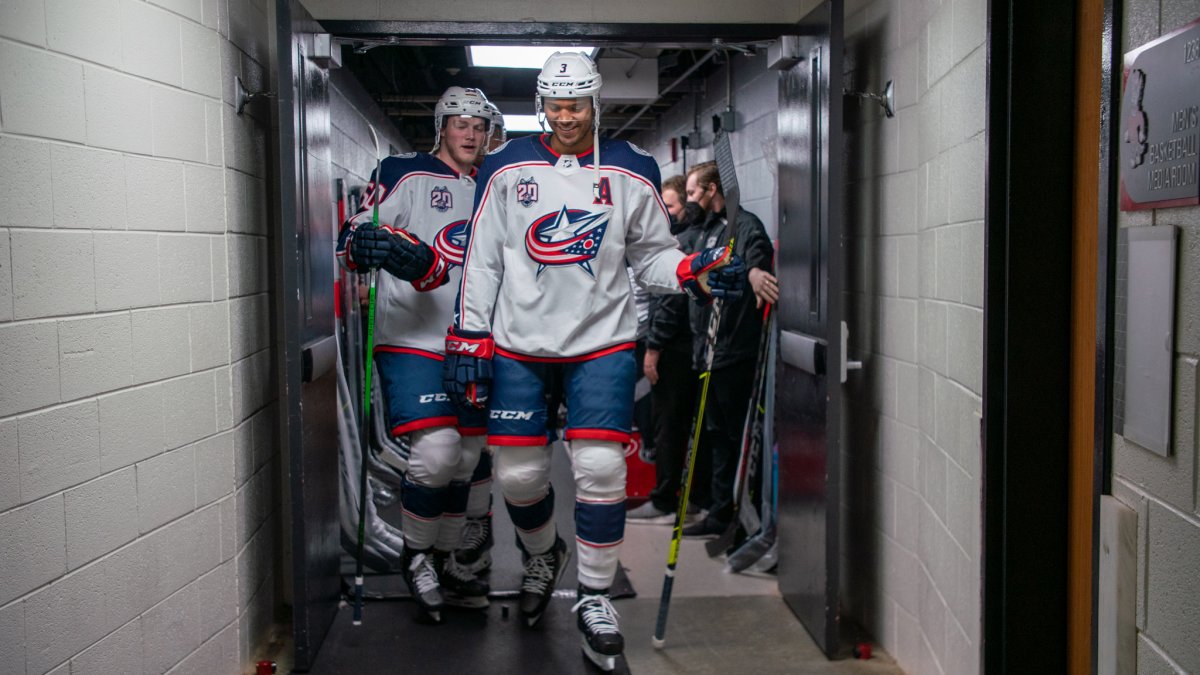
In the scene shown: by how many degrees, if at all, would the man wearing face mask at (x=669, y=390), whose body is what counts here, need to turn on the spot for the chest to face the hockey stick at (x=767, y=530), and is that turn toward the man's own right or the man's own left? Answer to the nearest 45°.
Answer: approximately 90° to the man's own left

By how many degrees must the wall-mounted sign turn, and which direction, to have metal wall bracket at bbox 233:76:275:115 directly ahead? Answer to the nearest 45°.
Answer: approximately 45° to its right

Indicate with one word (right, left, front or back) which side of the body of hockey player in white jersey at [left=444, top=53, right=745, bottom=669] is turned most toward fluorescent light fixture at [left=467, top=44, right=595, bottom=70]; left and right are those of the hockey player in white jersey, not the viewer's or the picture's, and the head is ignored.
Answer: back

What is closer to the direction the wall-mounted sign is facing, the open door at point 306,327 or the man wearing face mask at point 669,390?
the open door

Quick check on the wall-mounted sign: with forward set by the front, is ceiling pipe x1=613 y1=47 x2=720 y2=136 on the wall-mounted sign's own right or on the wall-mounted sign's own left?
on the wall-mounted sign's own right

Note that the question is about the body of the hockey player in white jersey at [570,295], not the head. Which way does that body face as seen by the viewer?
toward the camera

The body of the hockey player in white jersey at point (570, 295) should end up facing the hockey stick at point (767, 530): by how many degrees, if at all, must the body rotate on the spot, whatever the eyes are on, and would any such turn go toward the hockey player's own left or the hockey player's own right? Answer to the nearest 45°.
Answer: approximately 135° to the hockey player's own left

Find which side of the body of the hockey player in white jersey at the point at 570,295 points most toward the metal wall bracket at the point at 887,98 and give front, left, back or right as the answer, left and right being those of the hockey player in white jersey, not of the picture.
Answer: left

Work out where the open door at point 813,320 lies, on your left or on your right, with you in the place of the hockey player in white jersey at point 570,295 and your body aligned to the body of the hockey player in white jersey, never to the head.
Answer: on your left

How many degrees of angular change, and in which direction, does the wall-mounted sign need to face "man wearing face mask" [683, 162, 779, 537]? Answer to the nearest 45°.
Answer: approximately 90° to its right

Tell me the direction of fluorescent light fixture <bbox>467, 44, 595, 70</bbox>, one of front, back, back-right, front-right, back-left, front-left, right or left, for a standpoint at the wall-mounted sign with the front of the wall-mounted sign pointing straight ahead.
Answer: right

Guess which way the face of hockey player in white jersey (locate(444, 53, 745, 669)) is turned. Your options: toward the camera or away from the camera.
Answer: toward the camera
